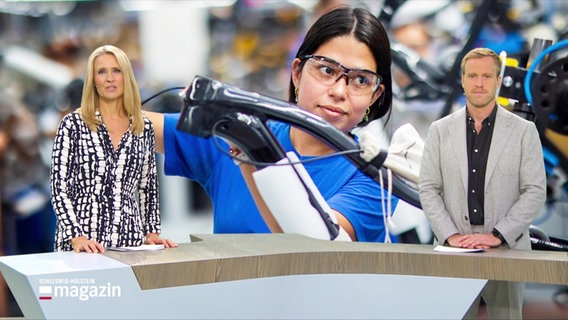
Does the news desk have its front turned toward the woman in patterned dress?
no

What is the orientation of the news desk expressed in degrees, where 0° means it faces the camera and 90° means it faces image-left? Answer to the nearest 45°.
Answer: approximately 0°

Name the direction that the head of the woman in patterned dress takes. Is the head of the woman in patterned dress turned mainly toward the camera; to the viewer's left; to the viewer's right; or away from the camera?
toward the camera

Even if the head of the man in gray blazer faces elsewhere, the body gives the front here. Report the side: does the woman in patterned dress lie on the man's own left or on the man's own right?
on the man's own right

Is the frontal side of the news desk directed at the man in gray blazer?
no

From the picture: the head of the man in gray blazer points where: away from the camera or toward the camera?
toward the camera

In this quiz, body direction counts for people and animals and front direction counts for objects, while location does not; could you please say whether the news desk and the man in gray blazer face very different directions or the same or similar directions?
same or similar directions

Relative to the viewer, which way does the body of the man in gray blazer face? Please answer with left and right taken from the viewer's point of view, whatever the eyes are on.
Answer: facing the viewer
